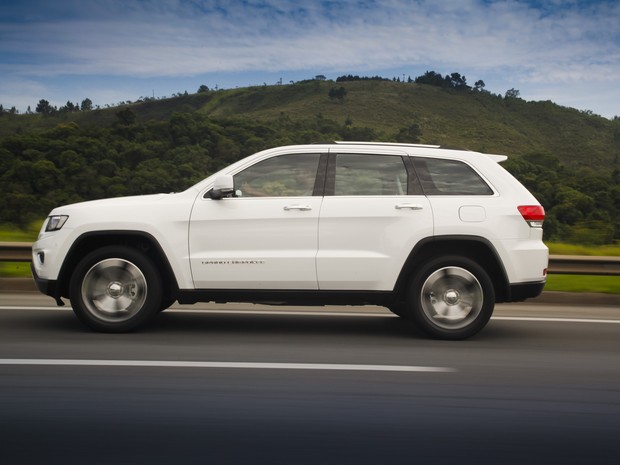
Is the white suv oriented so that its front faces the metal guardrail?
no

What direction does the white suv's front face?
to the viewer's left
